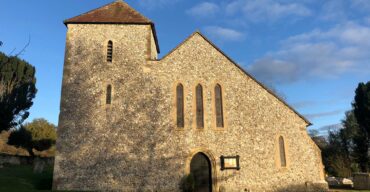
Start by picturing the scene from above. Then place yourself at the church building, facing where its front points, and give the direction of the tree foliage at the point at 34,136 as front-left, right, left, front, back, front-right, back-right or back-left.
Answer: back-right

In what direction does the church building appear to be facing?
toward the camera

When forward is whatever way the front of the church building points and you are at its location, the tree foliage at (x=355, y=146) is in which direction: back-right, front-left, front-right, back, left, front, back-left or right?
back-left

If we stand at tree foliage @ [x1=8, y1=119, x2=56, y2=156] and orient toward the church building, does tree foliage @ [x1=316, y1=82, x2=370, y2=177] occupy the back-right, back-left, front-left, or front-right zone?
front-left

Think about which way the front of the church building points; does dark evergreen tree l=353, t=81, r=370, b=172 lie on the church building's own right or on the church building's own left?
on the church building's own left

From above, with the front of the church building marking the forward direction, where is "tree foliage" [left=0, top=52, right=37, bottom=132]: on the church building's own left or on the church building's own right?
on the church building's own right

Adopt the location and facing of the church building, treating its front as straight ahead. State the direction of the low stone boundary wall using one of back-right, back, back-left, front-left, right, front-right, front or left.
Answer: back-right

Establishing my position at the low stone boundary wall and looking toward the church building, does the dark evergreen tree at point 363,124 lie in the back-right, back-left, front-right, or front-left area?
front-left
